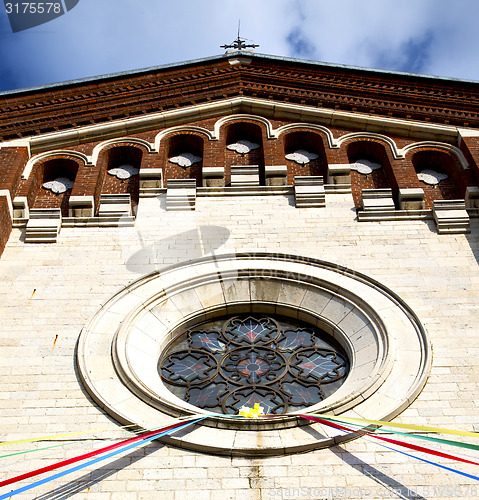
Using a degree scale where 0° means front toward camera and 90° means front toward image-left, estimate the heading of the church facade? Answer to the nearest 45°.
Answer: approximately 0°
